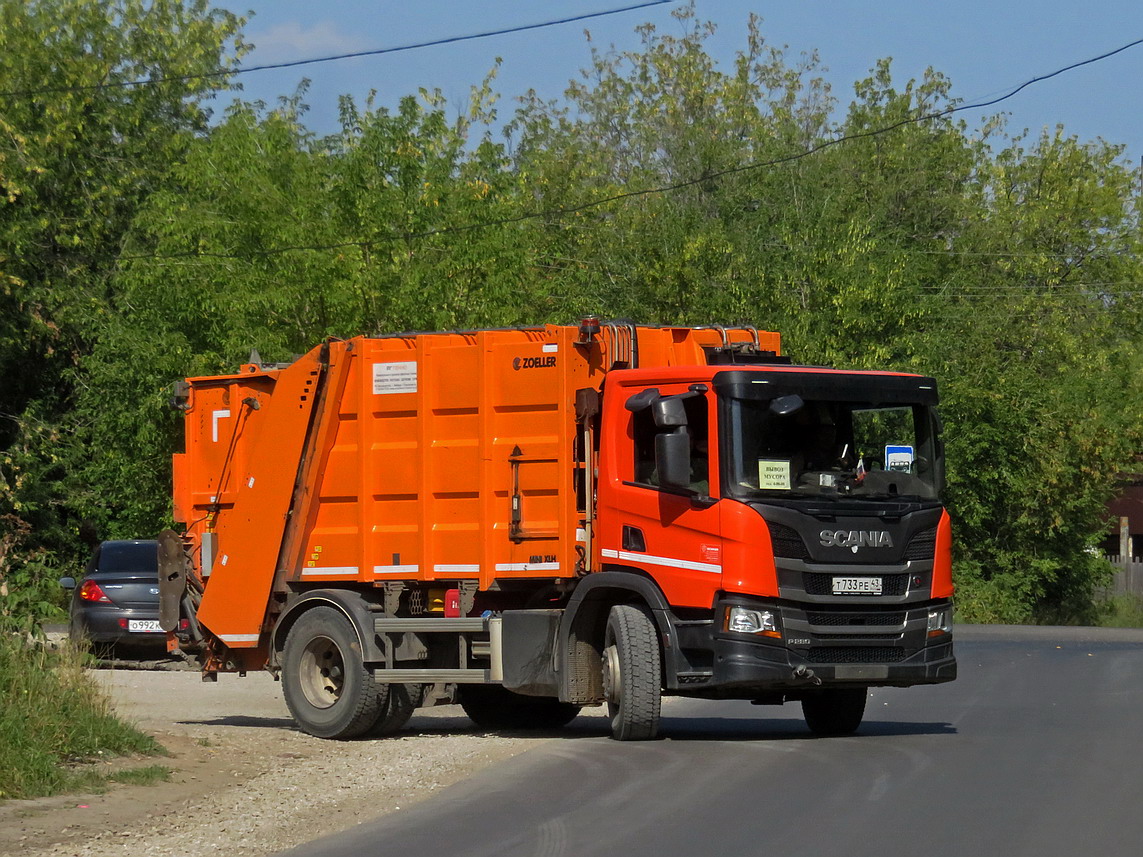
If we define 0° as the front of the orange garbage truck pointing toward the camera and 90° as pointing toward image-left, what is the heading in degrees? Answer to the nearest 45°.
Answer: approximately 315°

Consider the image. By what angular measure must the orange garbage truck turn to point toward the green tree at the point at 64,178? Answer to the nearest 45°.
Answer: approximately 180°
